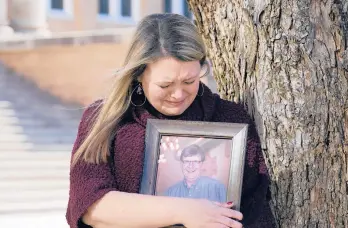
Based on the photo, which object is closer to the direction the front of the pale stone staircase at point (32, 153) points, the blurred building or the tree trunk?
the tree trunk

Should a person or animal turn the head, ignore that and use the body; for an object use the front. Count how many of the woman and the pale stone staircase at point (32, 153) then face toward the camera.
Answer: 2

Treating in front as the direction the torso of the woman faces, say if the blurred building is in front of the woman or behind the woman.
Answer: behind

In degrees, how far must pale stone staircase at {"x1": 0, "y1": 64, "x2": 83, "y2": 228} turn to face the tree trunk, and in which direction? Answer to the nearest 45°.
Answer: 0° — it already faces it

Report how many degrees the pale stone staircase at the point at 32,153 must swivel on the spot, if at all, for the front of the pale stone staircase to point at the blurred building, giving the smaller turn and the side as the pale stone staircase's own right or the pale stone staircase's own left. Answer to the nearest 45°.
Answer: approximately 180°

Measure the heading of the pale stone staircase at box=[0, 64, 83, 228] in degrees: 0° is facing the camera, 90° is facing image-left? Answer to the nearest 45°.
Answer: approximately 0°

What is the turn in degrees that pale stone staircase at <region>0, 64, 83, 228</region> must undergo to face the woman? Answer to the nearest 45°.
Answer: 0° — it already faces them

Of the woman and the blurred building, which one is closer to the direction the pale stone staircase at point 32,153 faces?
the woman

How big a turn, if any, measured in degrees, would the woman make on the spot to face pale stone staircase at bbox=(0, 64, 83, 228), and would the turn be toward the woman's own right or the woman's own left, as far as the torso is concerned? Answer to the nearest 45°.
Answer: approximately 180°
